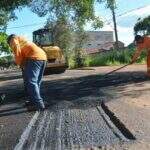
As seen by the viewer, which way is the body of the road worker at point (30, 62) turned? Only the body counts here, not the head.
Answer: to the viewer's left
